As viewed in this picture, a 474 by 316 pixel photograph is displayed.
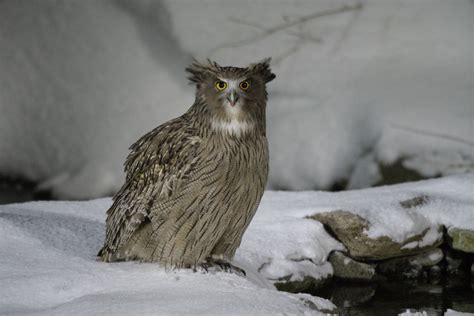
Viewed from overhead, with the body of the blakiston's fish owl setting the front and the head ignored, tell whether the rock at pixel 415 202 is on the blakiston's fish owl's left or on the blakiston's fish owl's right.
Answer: on the blakiston's fish owl's left

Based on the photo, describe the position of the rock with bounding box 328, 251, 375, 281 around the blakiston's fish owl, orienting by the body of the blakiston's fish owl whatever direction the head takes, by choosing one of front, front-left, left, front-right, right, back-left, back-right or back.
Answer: left

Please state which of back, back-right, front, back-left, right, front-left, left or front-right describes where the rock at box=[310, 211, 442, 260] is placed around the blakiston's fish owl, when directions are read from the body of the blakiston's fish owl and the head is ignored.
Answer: left

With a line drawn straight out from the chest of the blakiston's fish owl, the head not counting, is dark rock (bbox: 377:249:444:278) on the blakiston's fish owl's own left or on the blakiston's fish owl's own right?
on the blakiston's fish owl's own left

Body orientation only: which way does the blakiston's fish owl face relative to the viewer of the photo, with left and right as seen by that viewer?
facing the viewer and to the right of the viewer

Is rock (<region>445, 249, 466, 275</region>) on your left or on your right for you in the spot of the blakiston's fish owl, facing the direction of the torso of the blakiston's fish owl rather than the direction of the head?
on your left
